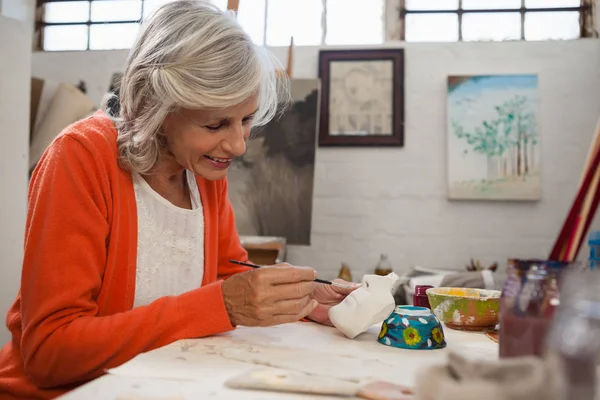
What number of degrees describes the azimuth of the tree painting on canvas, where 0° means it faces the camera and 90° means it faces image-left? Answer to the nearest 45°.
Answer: approximately 0°

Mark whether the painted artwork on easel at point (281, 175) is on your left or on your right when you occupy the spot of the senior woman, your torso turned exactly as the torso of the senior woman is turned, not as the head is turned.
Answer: on your left

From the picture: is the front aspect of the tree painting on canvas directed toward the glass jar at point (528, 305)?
yes

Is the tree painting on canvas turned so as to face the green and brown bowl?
yes

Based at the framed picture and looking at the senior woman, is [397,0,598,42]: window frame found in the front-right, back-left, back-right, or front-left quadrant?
back-left

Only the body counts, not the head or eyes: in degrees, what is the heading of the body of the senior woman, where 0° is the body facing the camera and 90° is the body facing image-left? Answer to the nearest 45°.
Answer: approximately 315°

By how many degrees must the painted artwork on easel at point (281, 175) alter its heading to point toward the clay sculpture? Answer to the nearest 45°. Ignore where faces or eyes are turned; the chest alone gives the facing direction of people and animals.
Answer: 0° — it already faces it

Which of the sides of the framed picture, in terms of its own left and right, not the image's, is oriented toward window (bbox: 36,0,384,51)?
right

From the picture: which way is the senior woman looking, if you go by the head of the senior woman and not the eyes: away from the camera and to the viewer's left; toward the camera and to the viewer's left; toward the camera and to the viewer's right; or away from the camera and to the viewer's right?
toward the camera and to the viewer's right

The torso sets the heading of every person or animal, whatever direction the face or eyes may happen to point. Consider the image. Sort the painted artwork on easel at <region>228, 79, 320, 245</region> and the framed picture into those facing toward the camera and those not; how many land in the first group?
2

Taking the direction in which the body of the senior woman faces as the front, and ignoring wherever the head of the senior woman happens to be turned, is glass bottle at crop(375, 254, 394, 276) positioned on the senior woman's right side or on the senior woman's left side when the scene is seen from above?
on the senior woman's left side
